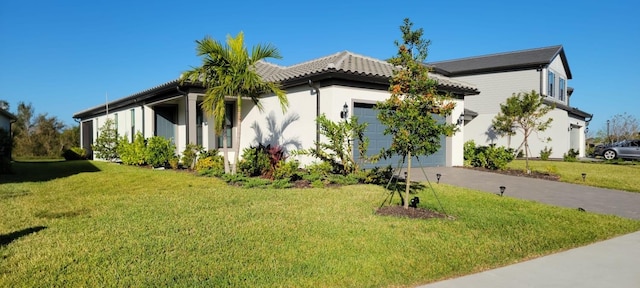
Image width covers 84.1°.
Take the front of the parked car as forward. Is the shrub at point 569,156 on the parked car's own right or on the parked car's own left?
on the parked car's own left

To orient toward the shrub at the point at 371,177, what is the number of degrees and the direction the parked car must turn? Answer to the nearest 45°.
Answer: approximately 90° to its left

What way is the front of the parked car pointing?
to the viewer's left

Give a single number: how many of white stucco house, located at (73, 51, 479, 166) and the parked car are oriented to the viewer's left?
1

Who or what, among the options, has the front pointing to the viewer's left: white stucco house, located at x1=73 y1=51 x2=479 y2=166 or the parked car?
the parked car

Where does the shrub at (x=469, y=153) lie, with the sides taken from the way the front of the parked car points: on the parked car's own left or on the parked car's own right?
on the parked car's own left
